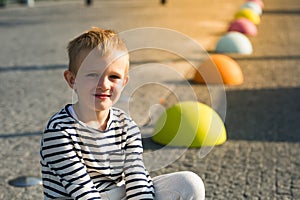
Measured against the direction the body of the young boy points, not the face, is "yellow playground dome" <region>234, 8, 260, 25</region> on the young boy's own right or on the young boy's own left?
on the young boy's own left

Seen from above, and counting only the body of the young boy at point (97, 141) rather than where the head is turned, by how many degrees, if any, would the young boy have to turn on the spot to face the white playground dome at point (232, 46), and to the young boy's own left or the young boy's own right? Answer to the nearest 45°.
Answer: approximately 135° to the young boy's own left

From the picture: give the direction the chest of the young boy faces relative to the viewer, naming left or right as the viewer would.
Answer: facing the viewer and to the right of the viewer

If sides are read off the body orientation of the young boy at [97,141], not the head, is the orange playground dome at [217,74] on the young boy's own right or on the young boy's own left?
on the young boy's own left

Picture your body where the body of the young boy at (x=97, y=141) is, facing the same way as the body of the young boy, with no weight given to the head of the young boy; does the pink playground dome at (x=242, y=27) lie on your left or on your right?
on your left
